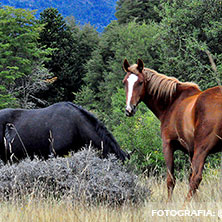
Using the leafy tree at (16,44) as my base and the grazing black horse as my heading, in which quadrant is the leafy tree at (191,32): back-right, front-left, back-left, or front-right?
front-left

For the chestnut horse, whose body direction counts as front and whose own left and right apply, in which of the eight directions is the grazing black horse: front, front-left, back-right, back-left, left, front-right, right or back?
front

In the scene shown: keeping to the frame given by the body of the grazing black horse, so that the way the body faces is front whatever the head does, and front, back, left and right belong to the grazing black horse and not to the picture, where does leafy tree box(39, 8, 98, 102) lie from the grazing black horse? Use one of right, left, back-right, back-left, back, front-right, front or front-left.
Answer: left

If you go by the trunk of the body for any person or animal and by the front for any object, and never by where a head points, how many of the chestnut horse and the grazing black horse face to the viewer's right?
1

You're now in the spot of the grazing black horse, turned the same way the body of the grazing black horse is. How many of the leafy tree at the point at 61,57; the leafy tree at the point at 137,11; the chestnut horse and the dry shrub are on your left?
2

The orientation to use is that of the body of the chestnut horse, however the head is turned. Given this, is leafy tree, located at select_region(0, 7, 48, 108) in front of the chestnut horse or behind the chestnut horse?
in front

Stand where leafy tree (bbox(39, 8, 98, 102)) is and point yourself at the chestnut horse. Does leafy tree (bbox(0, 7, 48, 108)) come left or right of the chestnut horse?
right

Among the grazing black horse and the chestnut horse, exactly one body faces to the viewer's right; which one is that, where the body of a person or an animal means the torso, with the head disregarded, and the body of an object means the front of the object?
the grazing black horse

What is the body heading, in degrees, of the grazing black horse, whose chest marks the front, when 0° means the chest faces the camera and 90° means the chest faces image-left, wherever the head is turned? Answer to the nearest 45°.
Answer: approximately 270°

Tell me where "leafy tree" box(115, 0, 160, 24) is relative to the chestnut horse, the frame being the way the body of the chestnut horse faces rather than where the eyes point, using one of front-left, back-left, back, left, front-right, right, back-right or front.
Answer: front-right

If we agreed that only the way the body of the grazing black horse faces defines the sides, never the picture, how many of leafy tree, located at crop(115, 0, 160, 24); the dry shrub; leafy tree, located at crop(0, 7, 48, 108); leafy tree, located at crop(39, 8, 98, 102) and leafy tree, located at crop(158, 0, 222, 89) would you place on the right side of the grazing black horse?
1

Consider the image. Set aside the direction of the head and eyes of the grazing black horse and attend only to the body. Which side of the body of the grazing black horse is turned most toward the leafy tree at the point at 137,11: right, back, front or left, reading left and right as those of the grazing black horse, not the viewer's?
left

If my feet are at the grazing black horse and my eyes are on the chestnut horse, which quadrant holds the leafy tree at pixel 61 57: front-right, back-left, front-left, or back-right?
back-left

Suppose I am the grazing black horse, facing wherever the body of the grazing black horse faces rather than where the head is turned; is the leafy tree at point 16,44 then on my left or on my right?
on my left

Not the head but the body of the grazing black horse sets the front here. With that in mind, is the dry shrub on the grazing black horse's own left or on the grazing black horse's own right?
on the grazing black horse's own right
